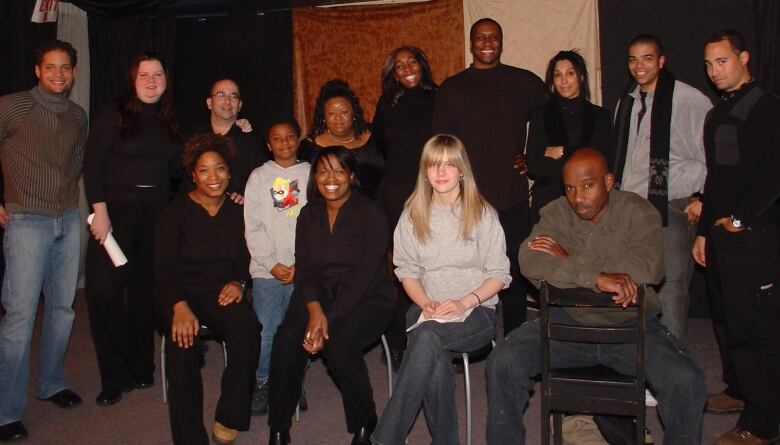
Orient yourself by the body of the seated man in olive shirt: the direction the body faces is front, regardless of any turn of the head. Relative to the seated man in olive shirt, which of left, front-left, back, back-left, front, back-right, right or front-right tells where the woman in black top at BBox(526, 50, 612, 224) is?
back

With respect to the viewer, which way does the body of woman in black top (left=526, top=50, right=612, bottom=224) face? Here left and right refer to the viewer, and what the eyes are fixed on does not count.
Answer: facing the viewer

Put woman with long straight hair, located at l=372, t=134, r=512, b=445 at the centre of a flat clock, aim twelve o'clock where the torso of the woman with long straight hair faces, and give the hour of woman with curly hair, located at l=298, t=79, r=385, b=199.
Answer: The woman with curly hair is roughly at 5 o'clock from the woman with long straight hair.

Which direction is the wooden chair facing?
away from the camera

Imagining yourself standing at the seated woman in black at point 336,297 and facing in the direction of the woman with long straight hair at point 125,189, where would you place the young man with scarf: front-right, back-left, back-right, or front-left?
back-right

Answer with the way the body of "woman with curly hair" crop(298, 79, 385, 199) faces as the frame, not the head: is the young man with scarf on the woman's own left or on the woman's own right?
on the woman's own left

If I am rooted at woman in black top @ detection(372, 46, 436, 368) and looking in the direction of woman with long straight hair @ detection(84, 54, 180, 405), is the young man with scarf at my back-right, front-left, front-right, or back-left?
back-left

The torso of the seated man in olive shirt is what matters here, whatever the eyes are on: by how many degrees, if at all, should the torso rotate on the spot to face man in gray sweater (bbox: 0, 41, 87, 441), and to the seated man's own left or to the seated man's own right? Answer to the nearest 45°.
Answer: approximately 90° to the seated man's own right

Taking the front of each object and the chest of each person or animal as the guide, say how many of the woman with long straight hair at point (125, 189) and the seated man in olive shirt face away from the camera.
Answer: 0

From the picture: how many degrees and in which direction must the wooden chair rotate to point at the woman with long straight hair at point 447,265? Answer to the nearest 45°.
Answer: approximately 45° to its left
